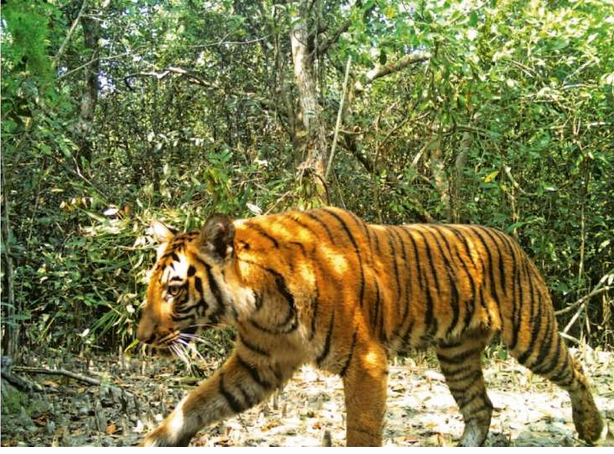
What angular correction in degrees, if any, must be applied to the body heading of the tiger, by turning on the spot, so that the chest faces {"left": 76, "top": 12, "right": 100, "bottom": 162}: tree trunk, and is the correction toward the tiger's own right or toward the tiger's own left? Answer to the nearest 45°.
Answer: approximately 45° to the tiger's own right

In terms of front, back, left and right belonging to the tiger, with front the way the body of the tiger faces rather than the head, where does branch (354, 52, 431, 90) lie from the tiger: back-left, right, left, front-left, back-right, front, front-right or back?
right

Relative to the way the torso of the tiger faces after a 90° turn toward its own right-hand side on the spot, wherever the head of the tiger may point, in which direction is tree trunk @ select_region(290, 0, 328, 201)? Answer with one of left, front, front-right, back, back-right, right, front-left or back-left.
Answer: front

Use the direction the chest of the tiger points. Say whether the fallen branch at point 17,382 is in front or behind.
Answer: in front

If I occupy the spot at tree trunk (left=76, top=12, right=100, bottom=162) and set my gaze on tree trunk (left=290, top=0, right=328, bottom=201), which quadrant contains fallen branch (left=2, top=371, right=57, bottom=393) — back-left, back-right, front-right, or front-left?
front-right

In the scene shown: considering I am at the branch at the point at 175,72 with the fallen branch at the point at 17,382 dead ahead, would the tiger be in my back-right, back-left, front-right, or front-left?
front-left

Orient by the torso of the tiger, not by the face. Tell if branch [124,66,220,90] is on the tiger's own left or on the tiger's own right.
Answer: on the tiger's own right

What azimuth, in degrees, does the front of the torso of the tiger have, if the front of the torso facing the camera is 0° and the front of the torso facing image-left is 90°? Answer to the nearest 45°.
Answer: approximately 90°

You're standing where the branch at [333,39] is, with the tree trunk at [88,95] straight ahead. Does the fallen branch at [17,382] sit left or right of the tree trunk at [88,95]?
left

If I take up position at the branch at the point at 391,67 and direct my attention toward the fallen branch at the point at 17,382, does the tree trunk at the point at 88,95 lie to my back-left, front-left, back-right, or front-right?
front-right

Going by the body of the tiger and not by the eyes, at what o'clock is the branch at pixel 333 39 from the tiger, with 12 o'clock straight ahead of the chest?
The branch is roughly at 3 o'clock from the tiger.
